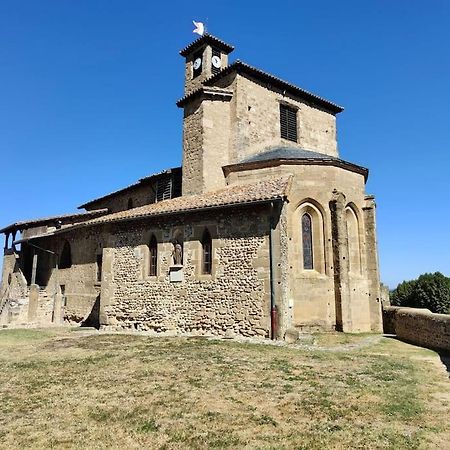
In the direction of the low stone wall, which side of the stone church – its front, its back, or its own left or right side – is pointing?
back

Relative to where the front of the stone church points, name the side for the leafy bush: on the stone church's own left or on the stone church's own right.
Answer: on the stone church's own right

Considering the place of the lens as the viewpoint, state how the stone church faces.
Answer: facing away from the viewer and to the left of the viewer
